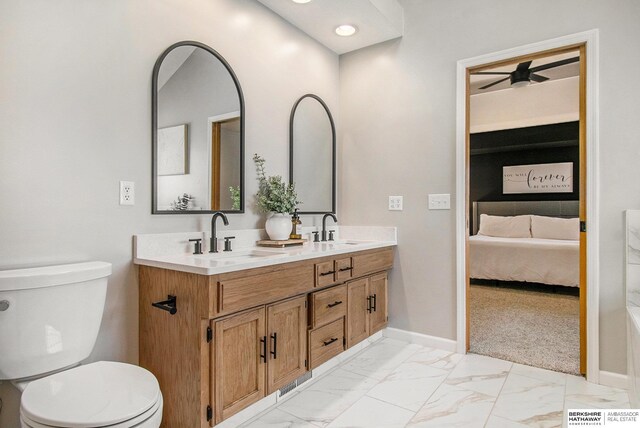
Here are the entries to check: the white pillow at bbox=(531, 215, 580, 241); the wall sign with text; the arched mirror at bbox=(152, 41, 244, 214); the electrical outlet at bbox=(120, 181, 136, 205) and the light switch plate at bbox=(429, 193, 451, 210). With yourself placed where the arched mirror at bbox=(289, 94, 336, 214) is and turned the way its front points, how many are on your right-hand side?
2

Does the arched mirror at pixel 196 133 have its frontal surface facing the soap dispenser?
no

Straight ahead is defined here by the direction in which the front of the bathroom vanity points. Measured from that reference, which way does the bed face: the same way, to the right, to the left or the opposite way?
to the right

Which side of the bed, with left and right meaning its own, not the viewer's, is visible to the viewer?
front

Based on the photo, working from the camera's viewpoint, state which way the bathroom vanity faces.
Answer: facing the viewer and to the right of the viewer

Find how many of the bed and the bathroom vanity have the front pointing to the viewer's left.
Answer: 0

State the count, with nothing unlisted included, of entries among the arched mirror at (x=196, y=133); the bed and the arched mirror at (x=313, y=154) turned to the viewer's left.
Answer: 0

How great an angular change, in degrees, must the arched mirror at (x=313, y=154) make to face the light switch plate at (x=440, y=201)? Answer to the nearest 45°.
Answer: approximately 45° to its left

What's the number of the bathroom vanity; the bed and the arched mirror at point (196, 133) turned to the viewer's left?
0

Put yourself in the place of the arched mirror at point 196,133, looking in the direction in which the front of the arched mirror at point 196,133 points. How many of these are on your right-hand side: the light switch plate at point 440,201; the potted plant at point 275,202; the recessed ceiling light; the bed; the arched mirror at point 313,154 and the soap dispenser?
0

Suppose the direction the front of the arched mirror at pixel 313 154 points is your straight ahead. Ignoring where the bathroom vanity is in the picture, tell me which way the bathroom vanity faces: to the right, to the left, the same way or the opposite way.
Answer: the same way

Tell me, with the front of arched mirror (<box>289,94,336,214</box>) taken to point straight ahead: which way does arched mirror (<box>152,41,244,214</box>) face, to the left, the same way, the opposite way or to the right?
the same way

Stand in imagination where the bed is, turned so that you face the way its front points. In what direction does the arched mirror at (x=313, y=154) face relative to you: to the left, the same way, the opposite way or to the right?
to the left

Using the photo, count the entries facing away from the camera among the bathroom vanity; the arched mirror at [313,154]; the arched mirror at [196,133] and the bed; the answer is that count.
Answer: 0

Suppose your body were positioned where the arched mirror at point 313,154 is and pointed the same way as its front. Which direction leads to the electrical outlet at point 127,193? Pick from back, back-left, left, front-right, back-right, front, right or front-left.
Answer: right
